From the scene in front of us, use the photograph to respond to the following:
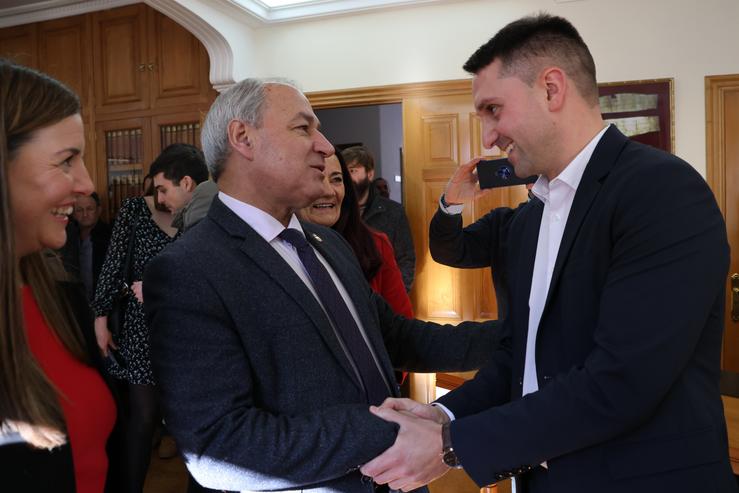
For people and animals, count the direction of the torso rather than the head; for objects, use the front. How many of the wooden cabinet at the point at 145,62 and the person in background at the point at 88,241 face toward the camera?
2

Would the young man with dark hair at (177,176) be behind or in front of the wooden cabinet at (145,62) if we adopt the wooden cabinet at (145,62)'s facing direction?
in front

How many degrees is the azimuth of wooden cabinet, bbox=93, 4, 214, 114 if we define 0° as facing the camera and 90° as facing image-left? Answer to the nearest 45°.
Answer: approximately 0°

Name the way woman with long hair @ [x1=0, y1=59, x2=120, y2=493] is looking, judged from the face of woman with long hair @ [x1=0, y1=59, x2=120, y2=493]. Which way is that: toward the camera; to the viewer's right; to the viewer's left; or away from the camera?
to the viewer's right

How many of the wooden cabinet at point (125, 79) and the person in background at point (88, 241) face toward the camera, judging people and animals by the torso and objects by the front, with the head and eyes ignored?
2

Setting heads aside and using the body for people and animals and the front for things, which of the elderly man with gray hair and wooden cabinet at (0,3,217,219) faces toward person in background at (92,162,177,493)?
the wooden cabinet

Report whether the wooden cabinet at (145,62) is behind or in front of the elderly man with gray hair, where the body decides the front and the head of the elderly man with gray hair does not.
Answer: behind

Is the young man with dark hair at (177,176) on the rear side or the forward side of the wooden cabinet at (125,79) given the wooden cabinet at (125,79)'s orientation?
on the forward side

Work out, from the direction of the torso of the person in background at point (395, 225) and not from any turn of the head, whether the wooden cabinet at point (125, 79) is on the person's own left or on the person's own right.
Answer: on the person's own right

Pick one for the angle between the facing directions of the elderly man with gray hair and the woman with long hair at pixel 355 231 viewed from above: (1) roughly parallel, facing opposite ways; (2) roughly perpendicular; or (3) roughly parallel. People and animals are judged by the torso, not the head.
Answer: roughly perpendicular

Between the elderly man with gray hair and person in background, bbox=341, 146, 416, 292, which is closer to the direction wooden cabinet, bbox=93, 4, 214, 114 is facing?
the elderly man with gray hair

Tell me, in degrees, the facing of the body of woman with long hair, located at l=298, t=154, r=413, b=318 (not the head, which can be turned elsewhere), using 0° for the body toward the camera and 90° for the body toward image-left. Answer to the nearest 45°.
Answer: approximately 45°

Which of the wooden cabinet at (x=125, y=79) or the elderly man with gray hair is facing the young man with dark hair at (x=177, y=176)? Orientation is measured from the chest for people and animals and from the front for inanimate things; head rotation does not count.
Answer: the wooden cabinet
